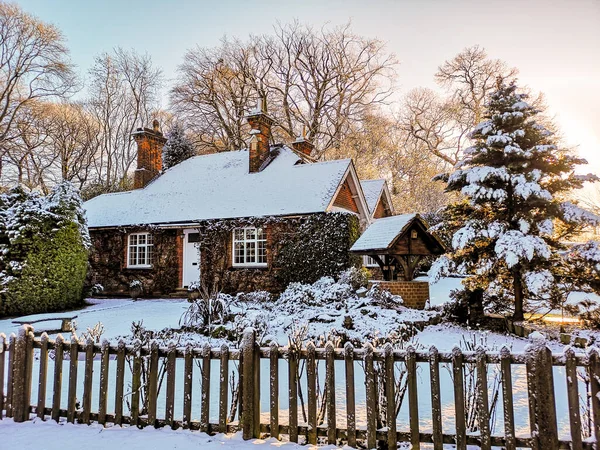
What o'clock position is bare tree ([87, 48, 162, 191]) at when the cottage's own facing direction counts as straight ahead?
The bare tree is roughly at 5 o'clock from the cottage.

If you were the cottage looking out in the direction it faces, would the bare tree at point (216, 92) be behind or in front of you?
behind

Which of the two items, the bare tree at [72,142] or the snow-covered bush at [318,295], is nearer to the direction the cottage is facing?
the snow-covered bush

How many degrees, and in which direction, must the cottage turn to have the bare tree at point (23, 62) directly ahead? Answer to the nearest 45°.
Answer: approximately 135° to its right

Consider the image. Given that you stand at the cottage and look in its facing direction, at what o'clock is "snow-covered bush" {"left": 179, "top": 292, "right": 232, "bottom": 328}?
The snow-covered bush is roughly at 12 o'clock from the cottage.

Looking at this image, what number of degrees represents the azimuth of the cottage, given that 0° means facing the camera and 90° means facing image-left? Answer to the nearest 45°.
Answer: approximately 0°

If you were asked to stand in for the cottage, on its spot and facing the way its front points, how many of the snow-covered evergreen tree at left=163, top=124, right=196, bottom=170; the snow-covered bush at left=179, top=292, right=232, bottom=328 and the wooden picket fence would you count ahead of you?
2

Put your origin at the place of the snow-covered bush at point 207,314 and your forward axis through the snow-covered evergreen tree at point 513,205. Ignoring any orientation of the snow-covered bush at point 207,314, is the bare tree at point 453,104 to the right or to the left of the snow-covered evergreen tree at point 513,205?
left

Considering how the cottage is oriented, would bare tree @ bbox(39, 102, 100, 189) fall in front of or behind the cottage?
behind

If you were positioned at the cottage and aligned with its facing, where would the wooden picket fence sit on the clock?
The wooden picket fence is roughly at 12 o'clock from the cottage.

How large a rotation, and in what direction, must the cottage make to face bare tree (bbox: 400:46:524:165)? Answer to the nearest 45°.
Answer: approximately 135° to its left
